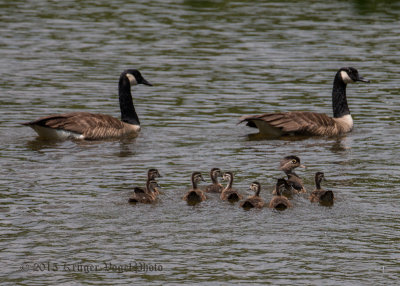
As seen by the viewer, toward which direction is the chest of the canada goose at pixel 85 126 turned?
to the viewer's right

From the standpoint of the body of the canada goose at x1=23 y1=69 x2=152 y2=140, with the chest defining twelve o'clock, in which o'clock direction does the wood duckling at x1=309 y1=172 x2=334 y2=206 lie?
The wood duckling is roughly at 2 o'clock from the canada goose.

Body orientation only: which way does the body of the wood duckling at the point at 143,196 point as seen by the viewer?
to the viewer's right

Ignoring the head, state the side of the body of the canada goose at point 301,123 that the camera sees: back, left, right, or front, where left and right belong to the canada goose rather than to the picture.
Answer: right

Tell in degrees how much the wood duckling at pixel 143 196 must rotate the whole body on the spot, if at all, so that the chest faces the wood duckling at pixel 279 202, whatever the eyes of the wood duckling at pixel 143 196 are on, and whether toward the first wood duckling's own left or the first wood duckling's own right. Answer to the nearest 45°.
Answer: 0° — it already faces it

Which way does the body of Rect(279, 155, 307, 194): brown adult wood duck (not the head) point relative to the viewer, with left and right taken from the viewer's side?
facing to the right of the viewer

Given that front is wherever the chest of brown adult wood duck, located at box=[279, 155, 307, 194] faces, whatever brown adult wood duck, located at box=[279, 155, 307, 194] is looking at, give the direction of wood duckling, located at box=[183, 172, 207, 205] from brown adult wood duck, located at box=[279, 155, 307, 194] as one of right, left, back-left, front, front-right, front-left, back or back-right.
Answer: back-right

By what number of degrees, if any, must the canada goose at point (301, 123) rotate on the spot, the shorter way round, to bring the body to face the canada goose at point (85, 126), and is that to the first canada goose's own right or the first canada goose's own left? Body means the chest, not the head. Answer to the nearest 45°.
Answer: approximately 180°
